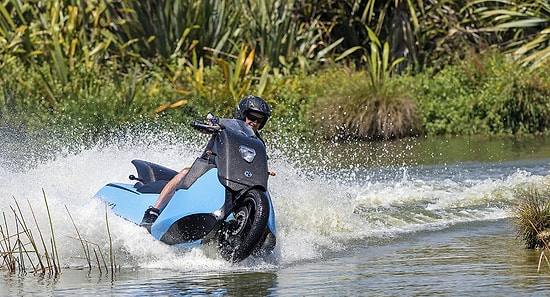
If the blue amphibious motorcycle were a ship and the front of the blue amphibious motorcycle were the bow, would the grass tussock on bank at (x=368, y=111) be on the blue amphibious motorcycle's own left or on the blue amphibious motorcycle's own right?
on the blue amphibious motorcycle's own left

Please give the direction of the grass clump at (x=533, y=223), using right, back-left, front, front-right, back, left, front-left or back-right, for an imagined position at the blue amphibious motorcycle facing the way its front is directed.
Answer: front-left

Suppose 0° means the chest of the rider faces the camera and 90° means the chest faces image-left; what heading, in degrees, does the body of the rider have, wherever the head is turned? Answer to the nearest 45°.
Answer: approximately 315°

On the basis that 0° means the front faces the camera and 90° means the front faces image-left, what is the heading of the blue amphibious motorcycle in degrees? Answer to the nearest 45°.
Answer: approximately 315°

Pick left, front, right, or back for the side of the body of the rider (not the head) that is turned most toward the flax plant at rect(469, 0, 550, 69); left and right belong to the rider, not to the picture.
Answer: left

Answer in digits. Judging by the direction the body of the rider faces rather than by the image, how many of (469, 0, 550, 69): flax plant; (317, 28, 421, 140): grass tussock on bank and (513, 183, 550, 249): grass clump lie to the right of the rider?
0

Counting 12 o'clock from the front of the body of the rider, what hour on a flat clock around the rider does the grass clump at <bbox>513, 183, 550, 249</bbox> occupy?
The grass clump is roughly at 11 o'clock from the rider.

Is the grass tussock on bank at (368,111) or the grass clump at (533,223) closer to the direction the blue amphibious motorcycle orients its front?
the grass clump
